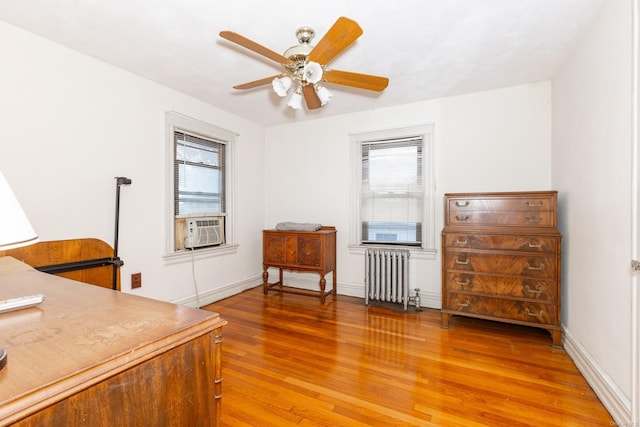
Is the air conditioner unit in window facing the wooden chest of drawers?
yes

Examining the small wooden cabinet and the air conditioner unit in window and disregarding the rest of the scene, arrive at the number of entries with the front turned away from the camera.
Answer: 0

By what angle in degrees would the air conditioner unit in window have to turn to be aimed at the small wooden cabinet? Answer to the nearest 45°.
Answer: approximately 45° to its left

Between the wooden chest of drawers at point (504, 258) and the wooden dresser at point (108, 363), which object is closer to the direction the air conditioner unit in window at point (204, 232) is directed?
the wooden chest of drawers

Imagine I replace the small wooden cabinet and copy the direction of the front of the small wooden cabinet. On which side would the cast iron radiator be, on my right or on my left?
on my left

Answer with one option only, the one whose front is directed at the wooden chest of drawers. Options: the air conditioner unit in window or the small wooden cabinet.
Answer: the air conditioner unit in window

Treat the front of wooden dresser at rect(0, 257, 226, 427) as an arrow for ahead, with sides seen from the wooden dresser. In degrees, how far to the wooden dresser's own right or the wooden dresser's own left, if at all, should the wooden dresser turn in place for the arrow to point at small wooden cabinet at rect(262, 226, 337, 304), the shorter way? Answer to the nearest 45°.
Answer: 0° — it already faces it

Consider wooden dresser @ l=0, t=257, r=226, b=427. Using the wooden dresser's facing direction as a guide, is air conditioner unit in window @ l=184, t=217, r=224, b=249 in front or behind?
in front

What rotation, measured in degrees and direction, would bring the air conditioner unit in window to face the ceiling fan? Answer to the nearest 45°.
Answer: approximately 45° to its right

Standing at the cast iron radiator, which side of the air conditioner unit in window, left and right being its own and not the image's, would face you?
front

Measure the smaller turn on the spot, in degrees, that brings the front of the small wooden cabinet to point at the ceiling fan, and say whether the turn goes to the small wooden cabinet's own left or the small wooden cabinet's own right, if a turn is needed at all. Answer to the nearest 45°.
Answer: approximately 45° to the small wooden cabinet's own left

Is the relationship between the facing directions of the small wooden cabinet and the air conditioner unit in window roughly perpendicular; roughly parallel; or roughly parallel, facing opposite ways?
roughly perpendicular

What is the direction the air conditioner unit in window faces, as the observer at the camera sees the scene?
facing the viewer and to the right of the viewer

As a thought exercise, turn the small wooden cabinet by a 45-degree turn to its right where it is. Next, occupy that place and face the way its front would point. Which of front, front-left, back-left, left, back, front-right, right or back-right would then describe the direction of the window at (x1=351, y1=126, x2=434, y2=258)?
back
